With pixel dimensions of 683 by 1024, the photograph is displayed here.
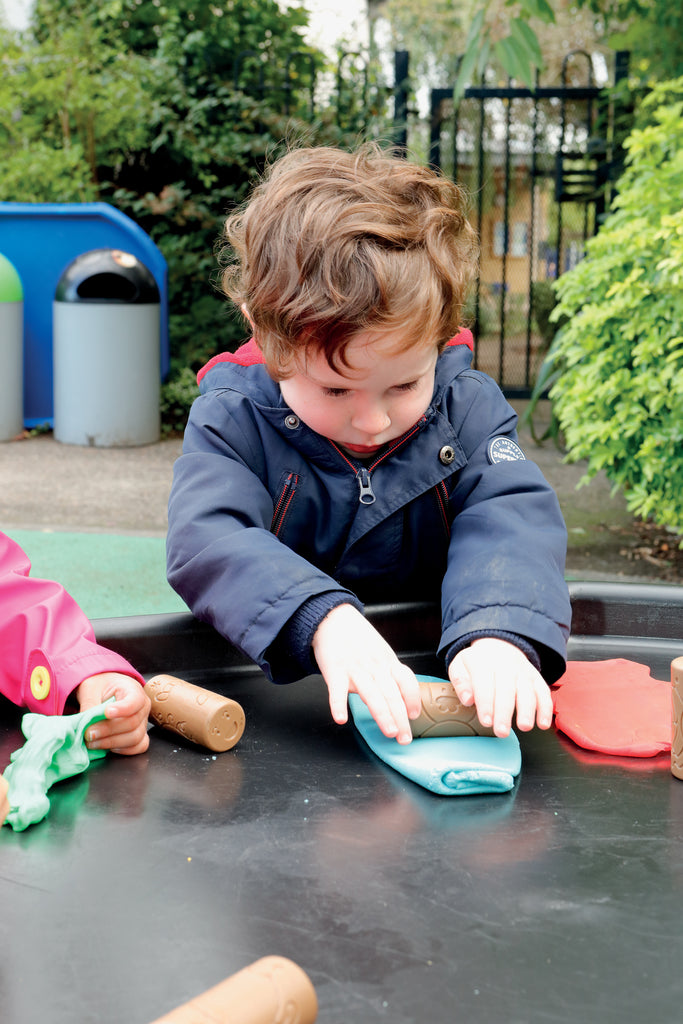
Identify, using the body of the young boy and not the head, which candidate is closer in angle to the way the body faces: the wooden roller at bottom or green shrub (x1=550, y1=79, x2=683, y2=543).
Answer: the wooden roller at bottom

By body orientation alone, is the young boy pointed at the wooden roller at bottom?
yes

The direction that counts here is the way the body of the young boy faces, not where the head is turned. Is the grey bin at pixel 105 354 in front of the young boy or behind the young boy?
behind

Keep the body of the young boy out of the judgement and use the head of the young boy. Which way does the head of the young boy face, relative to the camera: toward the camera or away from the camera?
toward the camera

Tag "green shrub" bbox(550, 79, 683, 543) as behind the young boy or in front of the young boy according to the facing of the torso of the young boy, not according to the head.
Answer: behind

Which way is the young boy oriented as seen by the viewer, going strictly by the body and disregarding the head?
toward the camera

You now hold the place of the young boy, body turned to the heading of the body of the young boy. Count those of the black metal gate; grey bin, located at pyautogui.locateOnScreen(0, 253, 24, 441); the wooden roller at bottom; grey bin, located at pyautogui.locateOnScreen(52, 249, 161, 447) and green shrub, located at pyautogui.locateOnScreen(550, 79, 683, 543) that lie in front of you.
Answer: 1

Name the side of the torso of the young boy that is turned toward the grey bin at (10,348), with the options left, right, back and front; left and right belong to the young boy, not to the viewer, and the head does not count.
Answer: back
